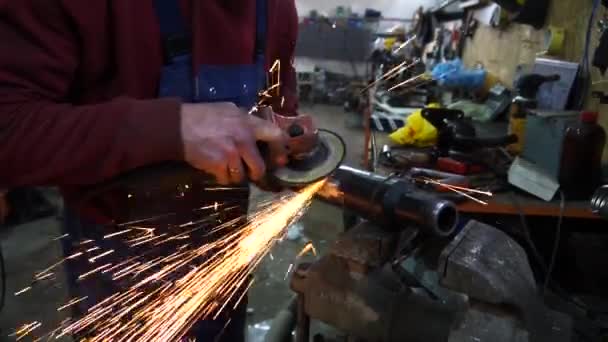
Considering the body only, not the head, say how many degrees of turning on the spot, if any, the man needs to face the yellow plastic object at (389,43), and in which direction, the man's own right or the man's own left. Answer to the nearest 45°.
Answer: approximately 90° to the man's own left

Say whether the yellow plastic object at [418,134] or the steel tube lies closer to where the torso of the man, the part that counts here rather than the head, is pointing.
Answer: the steel tube

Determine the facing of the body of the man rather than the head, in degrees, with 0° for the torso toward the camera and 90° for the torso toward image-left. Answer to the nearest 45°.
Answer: approximately 315°

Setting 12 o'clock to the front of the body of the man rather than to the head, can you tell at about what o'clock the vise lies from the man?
The vise is roughly at 11 o'clock from the man.

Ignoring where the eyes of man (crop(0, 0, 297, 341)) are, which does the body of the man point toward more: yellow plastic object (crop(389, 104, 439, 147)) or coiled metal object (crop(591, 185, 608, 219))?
the coiled metal object

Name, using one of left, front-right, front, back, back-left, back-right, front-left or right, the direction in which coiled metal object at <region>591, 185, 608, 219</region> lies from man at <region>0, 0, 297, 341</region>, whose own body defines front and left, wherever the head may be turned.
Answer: front-left

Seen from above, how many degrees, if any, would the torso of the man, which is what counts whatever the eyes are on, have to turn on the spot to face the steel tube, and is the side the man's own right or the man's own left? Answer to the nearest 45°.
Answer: approximately 45° to the man's own left

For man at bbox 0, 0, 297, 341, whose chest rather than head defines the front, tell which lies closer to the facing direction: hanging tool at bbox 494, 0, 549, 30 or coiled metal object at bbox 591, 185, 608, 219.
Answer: the coiled metal object

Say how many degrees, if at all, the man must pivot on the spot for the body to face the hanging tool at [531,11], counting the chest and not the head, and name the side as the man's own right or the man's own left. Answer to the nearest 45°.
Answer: approximately 90° to the man's own left

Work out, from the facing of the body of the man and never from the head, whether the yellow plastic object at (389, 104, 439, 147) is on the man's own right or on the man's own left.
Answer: on the man's own left

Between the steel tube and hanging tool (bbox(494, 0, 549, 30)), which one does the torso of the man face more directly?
the steel tube

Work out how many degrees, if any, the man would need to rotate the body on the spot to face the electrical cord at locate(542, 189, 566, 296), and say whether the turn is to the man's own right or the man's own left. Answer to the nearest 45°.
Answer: approximately 45° to the man's own left
